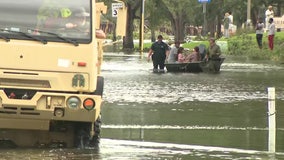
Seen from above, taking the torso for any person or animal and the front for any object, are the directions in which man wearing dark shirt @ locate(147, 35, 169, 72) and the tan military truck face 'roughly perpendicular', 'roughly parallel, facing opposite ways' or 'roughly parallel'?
roughly parallel

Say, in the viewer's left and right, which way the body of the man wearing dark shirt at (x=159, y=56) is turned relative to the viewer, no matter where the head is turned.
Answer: facing the viewer

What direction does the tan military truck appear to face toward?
toward the camera

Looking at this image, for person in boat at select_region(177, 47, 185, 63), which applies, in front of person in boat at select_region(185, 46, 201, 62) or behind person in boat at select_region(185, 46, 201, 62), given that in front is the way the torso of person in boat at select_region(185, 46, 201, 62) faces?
in front

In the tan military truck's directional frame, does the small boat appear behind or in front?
behind

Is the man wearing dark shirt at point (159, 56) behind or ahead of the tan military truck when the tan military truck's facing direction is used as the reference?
behind

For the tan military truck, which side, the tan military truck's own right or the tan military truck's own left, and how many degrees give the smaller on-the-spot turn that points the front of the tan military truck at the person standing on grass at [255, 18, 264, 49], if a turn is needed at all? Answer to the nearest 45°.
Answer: approximately 135° to the tan military truck's own left

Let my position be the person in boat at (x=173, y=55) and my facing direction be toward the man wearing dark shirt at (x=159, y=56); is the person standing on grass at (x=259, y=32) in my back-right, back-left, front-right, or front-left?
back-right

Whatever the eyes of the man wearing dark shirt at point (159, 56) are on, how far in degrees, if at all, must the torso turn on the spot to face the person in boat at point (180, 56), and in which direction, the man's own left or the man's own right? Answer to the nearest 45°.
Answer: approximately 90° to the man's own left
